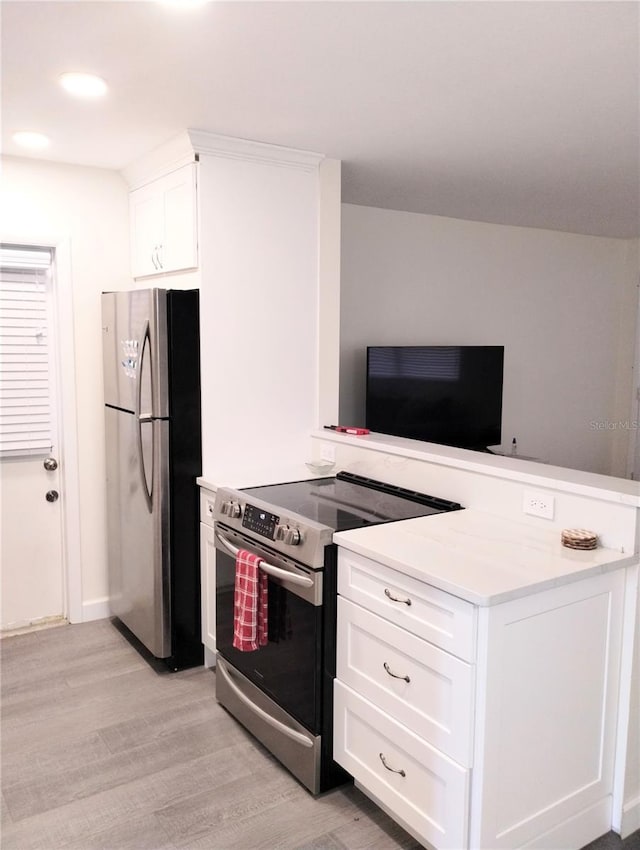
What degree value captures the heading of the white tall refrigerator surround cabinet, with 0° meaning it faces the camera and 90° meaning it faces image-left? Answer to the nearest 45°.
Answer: approximately 45°

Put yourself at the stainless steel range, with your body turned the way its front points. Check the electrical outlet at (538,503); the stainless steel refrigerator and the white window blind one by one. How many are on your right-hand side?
2

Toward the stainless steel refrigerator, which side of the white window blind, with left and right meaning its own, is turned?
left

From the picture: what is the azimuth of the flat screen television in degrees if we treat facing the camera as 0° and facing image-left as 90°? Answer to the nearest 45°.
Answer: approximately 45°

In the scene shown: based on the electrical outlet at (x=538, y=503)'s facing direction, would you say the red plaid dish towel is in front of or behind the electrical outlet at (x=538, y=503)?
in front

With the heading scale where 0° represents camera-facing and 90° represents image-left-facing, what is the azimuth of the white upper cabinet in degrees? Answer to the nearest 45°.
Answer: approximately 45°

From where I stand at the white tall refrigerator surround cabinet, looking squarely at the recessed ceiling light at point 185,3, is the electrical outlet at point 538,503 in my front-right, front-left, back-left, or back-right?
front-left

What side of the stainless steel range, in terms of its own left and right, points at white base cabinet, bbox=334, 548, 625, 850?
left

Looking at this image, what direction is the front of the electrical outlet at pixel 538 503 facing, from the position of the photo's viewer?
facing the viewer and to the left of the viewer

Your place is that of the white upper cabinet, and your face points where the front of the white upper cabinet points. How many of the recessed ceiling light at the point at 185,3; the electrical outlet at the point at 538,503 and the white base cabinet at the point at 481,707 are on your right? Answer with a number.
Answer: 0

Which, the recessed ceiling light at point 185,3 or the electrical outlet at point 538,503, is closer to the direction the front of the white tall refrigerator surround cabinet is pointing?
the recessed ceiling light

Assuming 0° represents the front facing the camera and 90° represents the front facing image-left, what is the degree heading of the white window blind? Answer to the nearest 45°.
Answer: approximately 315°

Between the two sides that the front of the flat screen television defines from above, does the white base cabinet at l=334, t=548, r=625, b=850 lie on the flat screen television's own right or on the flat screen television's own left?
on the flat screen television's own left

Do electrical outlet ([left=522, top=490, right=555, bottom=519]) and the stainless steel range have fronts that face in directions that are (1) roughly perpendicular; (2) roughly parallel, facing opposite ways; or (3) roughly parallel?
roughly parallel

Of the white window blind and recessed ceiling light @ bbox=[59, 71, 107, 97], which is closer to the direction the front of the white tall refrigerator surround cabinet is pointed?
the recessed ceiling light

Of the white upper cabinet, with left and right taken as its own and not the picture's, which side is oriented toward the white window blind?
right

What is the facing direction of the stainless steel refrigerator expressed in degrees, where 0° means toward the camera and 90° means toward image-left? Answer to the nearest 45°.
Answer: approximately 45°

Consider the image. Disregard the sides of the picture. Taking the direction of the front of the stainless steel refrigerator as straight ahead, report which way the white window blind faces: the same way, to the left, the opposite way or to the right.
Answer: to the left

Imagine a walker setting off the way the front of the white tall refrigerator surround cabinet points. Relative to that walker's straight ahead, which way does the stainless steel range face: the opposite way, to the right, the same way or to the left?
the same way

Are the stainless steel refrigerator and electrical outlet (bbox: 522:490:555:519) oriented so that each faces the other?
no

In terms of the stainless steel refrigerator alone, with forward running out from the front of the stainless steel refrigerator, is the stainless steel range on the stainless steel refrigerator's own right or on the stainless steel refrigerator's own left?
on the stainless steel refrigerator's own left
